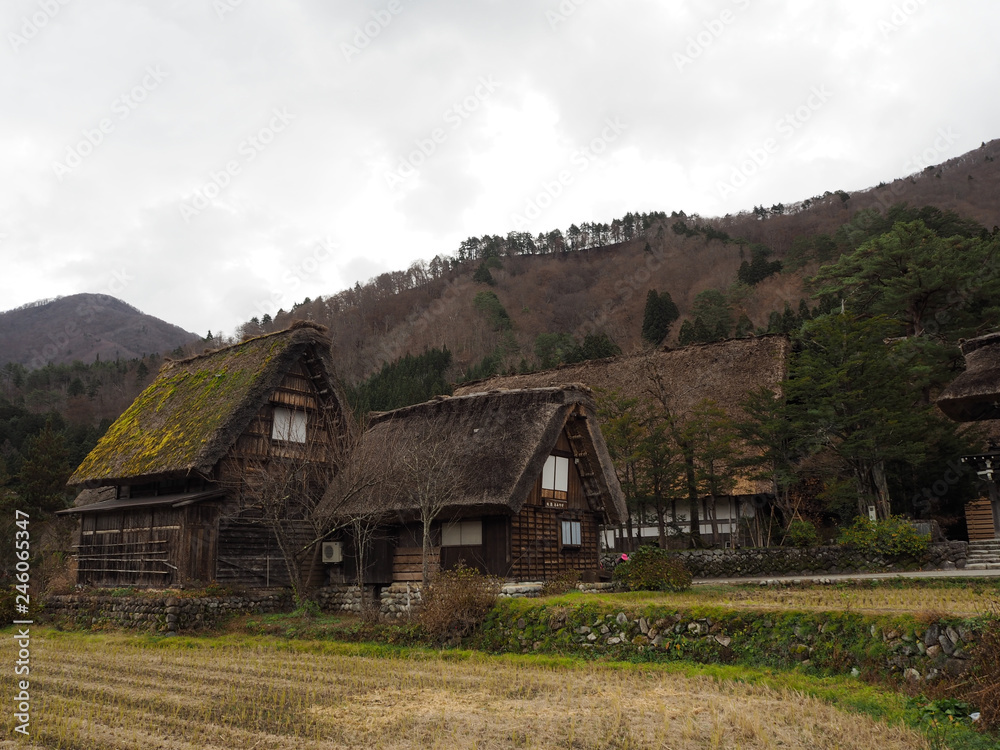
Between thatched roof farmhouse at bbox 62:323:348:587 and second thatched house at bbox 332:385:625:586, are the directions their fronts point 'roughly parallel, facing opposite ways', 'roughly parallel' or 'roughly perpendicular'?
roughly parallel

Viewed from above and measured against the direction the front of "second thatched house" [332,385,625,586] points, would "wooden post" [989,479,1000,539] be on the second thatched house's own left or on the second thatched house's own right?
on the second thatched house's own left

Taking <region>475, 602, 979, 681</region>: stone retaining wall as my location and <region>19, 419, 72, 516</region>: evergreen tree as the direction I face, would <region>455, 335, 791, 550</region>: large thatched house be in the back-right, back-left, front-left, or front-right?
front-right

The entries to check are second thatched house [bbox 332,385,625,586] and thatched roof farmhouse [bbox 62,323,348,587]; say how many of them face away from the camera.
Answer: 0

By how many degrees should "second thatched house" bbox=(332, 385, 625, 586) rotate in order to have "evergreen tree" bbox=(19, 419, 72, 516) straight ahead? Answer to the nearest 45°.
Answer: approximately 180°

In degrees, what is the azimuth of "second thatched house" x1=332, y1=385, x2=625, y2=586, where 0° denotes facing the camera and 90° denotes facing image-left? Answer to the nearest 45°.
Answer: approximately 315°

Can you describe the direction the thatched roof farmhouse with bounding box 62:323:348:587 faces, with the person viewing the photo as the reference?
facing the viewer and to the right of the viewer

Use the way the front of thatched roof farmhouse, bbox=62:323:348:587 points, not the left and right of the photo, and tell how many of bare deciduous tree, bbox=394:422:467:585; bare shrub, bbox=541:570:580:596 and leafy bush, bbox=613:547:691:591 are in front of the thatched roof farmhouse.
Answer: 3

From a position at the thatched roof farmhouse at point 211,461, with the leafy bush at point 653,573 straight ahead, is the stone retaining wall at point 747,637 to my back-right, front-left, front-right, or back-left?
front-right

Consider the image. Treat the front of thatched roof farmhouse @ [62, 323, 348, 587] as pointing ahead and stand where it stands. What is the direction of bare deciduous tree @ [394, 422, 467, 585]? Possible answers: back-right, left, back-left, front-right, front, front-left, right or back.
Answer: front
